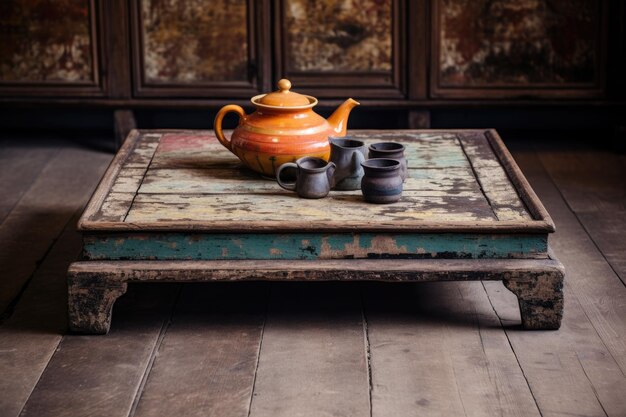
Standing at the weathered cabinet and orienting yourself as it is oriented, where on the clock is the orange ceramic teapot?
The orange ceramic teapot is roughly at 12 o'clock from the weathered cabinet.

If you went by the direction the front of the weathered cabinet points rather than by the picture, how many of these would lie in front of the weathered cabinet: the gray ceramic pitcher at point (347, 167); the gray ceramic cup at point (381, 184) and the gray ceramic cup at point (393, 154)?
3

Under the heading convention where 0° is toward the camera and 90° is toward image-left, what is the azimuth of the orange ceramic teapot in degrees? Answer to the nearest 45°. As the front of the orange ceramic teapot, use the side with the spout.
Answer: approximately 270°

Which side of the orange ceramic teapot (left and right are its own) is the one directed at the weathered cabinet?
left

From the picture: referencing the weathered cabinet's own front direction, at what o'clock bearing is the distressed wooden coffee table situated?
The distressed wooden coffee table is roughly at 12 o'clock from the weathered cabinet.

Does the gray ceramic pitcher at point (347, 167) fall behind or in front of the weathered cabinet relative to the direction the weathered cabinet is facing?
in front

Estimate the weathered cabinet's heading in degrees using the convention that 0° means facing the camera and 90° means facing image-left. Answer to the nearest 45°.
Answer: approximately 0°

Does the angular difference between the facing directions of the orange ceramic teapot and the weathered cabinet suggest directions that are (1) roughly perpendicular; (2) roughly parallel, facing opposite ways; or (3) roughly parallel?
roughly perpendicular

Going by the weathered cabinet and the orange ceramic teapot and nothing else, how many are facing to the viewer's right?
1
